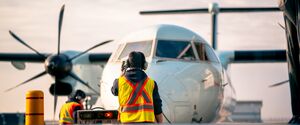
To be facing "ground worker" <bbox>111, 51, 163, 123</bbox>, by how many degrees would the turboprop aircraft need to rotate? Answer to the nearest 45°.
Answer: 0° — it already faces them

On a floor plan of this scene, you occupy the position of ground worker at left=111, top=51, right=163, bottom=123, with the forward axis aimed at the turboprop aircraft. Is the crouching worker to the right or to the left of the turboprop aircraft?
left

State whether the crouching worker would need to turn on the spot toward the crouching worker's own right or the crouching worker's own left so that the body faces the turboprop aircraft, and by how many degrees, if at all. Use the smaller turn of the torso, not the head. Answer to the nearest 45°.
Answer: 0° — they already face it

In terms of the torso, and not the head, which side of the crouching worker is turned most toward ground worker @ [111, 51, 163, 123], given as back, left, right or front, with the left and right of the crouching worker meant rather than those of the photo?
right

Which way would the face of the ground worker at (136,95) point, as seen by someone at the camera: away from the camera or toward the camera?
away from the camera

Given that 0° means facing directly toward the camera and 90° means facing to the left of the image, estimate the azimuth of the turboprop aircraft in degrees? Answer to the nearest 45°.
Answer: approximately 0°

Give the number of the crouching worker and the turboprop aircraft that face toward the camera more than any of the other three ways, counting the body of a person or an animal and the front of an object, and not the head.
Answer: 1

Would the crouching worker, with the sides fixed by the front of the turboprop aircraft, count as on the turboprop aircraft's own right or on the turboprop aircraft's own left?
on the turboprop aircraft's own right

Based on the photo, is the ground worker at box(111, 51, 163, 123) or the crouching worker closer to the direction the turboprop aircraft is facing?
the ground worker
